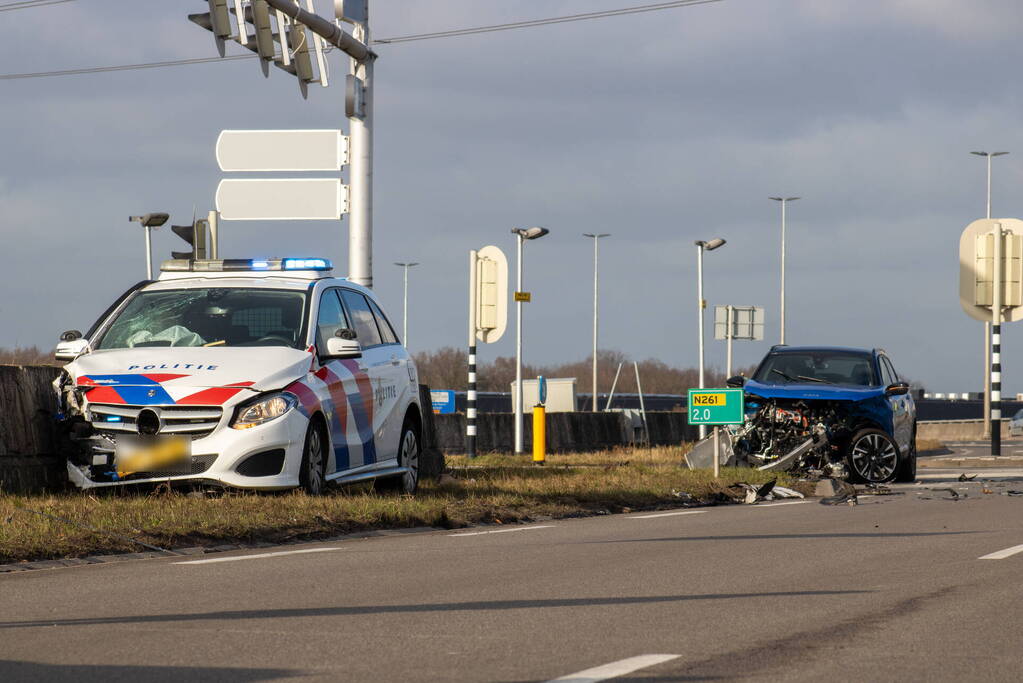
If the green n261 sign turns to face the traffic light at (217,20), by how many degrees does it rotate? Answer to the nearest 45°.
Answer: approximately 45° to its right

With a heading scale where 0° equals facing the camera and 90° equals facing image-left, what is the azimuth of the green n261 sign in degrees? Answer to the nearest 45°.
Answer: approximately 0°

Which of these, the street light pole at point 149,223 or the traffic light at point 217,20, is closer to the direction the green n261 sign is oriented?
the traffic light

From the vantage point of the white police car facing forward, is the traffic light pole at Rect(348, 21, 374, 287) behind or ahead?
behind

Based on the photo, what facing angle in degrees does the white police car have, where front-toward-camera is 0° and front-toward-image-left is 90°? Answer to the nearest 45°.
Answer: approximately 45°

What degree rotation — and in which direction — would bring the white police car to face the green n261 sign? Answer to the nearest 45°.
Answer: approximately 180°

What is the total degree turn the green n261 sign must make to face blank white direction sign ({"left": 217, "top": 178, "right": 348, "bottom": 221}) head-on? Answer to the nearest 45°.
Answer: approximately 45° to its right

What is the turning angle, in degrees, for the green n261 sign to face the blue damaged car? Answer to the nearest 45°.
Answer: approximately 135° to its left
